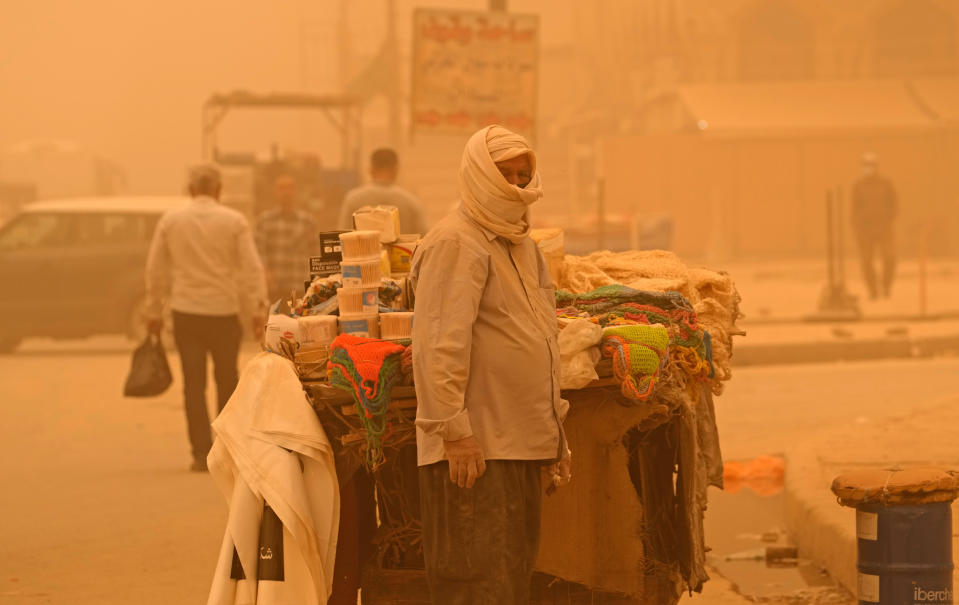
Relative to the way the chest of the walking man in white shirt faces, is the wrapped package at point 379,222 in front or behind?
behind

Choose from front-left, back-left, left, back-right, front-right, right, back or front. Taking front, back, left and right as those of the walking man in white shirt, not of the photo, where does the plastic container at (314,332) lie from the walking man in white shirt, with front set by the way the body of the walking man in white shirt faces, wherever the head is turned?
back

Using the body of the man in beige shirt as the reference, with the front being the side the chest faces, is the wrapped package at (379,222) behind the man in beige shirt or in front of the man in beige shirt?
behind

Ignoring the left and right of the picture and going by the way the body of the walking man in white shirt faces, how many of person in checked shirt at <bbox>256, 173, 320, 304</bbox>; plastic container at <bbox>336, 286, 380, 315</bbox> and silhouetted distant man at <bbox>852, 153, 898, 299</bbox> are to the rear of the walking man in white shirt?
1

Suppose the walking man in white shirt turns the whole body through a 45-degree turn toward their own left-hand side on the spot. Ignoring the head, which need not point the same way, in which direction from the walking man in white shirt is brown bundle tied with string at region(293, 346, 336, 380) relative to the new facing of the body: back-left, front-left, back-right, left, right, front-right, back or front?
back-left

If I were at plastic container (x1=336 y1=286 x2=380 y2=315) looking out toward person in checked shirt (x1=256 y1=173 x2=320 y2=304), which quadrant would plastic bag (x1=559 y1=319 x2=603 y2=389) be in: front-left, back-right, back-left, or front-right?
back-right

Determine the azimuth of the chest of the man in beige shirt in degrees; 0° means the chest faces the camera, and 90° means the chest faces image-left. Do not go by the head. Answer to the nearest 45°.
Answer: approximately 315°

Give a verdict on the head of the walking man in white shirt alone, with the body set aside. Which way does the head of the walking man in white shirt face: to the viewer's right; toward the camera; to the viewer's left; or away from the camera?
away from the camera

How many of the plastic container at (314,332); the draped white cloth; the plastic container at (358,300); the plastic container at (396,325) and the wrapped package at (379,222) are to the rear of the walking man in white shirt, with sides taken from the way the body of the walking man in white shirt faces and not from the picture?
5

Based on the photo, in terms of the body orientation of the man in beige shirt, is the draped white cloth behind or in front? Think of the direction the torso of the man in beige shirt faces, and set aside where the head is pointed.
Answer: behind

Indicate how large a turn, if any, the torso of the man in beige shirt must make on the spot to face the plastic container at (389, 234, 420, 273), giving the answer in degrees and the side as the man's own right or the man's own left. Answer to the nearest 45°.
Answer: approximately 135° to the man's own left

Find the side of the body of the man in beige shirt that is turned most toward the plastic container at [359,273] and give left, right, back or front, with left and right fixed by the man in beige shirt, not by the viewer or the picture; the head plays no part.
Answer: back

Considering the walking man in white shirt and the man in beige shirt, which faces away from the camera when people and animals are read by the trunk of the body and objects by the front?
the walking man in white shirt

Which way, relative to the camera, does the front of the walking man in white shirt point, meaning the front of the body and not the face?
away from the camera
